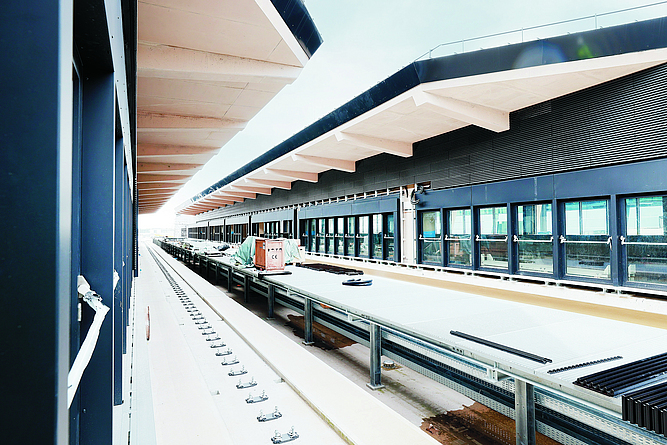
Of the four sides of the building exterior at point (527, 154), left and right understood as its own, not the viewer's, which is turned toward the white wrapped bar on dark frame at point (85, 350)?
front

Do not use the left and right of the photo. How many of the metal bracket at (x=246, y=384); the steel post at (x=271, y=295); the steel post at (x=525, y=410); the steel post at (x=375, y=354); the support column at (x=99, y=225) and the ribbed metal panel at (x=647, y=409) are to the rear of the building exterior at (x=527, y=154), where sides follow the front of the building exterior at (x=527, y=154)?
0

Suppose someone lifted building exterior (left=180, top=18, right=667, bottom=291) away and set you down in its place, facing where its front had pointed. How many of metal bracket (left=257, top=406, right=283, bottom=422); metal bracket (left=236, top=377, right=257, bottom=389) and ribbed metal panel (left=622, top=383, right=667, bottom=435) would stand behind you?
0

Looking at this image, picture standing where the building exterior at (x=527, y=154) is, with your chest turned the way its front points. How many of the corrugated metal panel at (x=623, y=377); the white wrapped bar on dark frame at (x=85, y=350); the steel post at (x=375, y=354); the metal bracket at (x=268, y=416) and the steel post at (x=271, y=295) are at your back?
0

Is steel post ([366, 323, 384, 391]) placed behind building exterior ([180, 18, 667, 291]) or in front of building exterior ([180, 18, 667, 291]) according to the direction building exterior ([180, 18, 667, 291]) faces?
in front

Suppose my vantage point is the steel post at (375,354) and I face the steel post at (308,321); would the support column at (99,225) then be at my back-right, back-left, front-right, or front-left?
back-left

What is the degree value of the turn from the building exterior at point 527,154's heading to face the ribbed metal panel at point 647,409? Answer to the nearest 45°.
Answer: approximately 45° to its left

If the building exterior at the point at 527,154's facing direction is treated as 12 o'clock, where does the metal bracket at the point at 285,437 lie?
The metal bracket is roughly at 11 o'clock from the building exterior.

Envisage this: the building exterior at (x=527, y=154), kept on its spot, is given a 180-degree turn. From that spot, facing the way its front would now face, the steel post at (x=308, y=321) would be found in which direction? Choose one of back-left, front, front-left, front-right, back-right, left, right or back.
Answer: back

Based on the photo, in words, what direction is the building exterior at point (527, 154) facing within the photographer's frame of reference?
facing the viewer and to the left of the viewer

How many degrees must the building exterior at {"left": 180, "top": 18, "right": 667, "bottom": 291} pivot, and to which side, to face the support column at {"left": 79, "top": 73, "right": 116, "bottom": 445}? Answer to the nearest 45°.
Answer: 0° — it already faces it

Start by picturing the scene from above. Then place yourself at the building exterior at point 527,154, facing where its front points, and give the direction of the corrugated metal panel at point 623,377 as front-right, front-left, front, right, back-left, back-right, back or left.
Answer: front-left

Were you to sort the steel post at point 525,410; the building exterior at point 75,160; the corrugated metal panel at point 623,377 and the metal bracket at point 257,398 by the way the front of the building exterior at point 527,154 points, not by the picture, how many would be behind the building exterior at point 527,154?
0

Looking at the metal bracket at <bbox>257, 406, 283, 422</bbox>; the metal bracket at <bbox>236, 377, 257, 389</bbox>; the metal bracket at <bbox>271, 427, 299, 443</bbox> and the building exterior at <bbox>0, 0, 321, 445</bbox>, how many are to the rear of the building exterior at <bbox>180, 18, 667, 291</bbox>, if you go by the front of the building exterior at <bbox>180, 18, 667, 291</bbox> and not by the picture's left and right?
0
